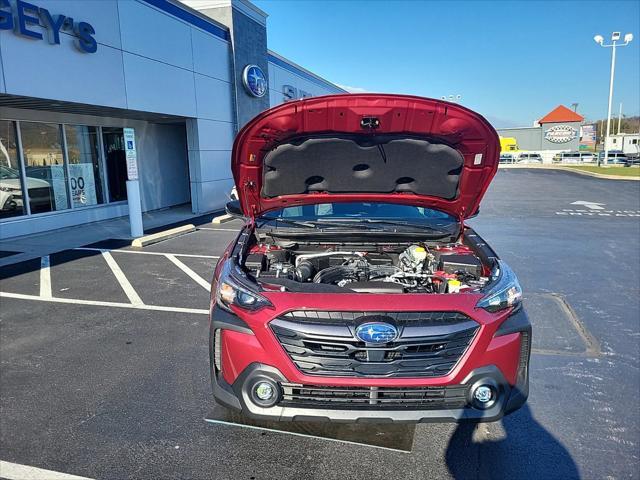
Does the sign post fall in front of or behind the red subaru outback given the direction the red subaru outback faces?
behind

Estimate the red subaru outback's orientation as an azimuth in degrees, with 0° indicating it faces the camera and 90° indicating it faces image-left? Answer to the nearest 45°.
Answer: approximately 0°

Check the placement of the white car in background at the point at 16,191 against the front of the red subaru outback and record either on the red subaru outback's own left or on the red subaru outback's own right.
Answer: on the red subaru outback's own right

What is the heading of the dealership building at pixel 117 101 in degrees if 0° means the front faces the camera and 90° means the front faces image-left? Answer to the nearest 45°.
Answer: approximately 315°

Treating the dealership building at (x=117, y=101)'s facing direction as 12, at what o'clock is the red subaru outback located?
The red subaru outback is roughly at 1 o'clock from the dealership building.

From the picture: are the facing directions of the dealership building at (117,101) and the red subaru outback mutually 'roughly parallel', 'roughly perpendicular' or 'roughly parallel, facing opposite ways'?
roughly perpendicular

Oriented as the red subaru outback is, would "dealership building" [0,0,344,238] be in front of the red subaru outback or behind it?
behind

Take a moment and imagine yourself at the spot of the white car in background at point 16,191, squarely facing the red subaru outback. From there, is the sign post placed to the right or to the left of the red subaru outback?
left
